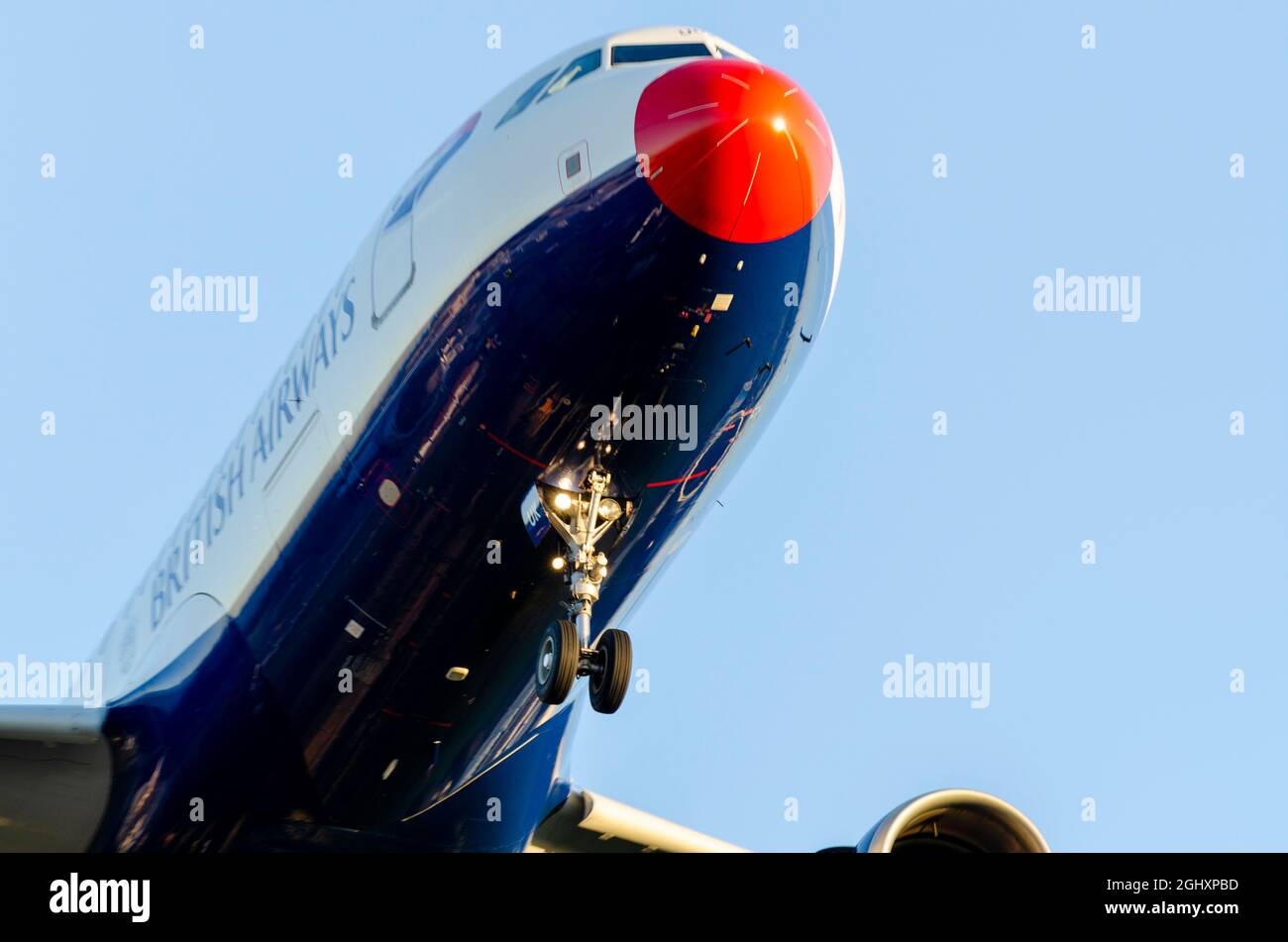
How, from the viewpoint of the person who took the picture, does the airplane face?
facing the viewer and to the right of the viewer
